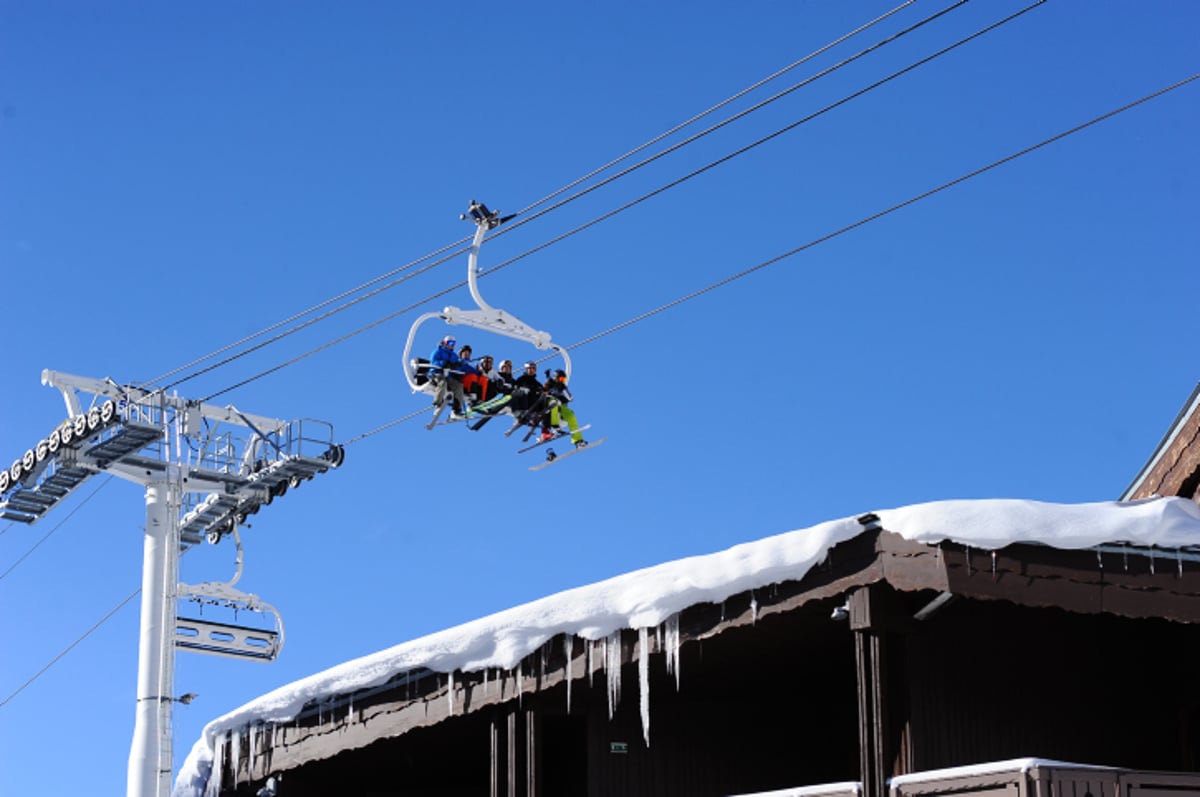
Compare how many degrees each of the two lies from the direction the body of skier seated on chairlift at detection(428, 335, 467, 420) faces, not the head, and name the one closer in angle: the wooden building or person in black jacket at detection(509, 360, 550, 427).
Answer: the wooden building

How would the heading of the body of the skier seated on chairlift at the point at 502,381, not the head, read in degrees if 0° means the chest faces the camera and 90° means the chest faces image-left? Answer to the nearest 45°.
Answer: approximately 315°

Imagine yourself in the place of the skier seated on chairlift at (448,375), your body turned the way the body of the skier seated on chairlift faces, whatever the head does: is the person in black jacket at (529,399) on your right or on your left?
on your left

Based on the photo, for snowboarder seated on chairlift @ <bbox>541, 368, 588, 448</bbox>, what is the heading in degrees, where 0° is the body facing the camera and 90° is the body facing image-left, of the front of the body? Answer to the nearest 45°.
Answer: approximately 315°

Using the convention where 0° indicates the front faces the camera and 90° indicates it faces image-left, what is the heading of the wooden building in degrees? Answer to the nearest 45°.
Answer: approximately 45°

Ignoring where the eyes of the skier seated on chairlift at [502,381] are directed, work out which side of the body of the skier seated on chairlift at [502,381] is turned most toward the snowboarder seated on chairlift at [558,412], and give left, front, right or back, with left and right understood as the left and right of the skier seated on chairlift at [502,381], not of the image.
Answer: left

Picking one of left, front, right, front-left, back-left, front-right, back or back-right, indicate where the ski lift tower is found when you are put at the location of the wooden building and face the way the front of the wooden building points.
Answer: right
